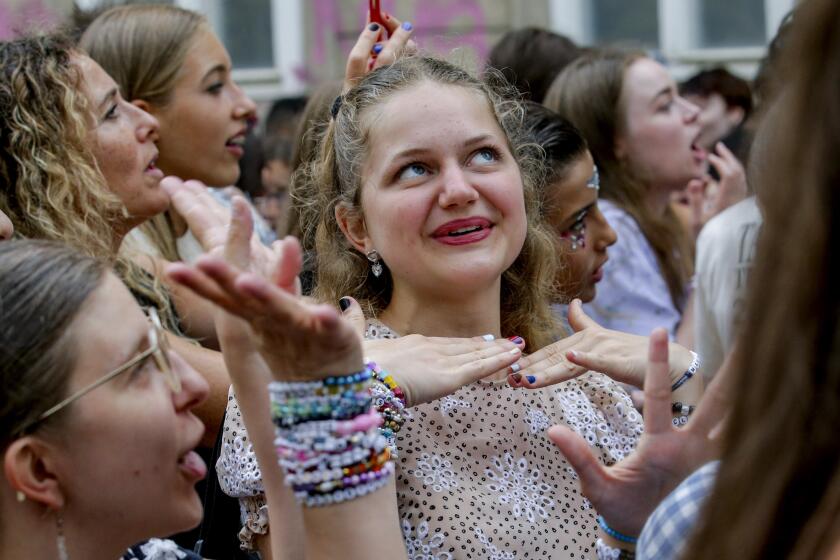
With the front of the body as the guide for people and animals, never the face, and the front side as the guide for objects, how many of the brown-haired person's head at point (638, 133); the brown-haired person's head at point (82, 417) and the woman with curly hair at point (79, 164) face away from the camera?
0

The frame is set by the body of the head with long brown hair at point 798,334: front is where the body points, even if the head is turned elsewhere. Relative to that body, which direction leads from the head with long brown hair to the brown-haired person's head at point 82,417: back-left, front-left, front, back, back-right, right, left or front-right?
left

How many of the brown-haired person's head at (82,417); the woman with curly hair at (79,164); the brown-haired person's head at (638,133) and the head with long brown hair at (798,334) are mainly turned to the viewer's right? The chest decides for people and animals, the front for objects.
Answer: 3

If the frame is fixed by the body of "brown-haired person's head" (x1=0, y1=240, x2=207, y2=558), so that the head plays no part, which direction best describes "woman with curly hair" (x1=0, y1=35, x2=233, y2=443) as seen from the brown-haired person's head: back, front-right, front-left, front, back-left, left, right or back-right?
left

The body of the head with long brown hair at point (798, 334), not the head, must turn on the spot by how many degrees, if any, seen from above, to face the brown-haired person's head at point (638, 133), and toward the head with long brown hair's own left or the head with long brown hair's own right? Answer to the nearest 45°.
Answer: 0° — they already face them

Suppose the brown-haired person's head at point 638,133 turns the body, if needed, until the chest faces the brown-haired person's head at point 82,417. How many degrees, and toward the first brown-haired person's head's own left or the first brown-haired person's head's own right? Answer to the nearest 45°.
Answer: approximately 90° to the first brown-haired person's head's own right

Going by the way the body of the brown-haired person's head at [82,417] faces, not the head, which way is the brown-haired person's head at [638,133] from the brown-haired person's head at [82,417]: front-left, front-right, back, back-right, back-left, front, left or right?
front-left

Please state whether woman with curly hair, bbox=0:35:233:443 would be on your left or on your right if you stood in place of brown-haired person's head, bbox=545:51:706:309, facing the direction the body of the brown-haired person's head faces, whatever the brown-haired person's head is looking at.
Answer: on your right

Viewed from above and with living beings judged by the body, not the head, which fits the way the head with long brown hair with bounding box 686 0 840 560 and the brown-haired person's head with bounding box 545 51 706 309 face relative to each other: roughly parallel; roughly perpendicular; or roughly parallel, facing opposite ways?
roughly perpendicular

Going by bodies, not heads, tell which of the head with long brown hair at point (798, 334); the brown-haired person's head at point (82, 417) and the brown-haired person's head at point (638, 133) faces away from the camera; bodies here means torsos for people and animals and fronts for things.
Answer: the head with long brown hair

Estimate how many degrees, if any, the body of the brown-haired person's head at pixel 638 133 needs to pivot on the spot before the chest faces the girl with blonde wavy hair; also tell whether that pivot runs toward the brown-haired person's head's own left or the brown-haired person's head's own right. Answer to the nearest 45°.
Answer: approximately 90° to the brown-haired person's head's own right

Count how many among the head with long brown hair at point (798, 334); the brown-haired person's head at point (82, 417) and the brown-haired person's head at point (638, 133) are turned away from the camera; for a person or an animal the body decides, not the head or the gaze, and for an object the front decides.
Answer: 1

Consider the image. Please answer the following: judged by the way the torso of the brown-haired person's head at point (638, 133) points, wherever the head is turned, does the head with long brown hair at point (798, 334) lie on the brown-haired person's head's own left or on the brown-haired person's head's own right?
on the brown-haired person's head's own right

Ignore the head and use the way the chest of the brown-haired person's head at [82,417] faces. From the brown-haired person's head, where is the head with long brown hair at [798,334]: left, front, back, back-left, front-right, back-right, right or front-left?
front-right

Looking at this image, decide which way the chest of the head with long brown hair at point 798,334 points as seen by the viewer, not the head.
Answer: away from the camera

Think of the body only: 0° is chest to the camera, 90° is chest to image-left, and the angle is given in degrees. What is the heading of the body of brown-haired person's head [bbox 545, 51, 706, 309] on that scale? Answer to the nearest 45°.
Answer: approximately 270°

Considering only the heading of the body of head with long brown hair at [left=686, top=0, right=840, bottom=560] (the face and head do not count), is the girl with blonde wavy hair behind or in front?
in front

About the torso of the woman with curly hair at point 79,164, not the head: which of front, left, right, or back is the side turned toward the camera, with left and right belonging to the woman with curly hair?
right

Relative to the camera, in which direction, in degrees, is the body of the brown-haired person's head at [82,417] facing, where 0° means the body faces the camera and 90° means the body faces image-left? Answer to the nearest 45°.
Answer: approximately 270°

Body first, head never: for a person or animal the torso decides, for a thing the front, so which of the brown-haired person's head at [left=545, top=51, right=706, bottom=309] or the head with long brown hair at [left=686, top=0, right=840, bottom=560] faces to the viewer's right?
the brown-haired person's head
